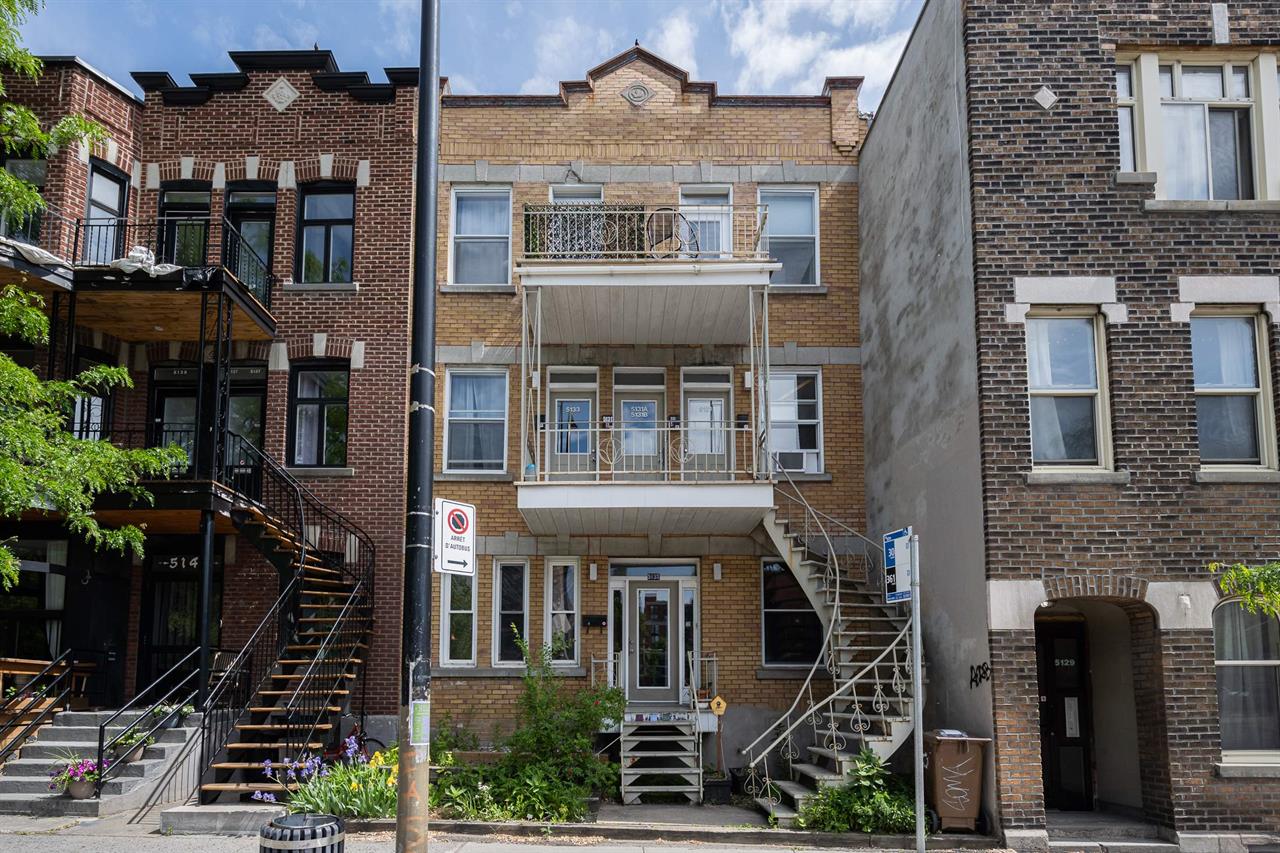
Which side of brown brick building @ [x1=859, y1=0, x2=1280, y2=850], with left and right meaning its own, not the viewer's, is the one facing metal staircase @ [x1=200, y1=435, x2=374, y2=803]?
right

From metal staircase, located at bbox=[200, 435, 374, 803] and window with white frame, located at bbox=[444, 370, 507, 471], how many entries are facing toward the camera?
2

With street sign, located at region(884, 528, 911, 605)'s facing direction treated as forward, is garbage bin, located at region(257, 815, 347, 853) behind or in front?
in front

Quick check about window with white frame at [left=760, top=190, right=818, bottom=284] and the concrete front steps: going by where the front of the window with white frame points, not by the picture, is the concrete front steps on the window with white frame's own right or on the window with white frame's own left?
on the window with white frame's own right

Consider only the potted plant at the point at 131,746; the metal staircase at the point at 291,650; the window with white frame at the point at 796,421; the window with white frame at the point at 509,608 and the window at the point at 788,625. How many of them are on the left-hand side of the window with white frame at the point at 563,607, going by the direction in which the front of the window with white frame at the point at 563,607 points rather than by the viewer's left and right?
2

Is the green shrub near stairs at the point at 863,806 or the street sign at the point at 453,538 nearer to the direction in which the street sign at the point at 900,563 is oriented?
the street sign

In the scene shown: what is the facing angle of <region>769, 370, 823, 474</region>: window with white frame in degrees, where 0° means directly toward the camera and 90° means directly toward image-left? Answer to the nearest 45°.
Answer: approximately 0°
